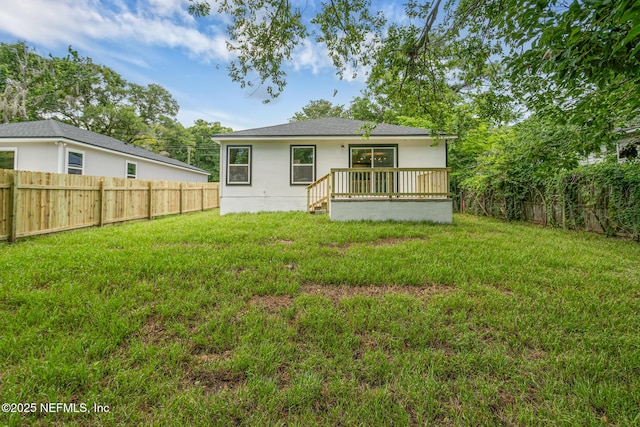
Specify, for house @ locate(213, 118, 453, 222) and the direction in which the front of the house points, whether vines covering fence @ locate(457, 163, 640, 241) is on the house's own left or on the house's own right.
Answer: on the house's own right

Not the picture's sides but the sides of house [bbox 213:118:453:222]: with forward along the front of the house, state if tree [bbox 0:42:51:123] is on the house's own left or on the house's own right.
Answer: on the house's own left

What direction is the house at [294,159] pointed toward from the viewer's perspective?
away from the camera

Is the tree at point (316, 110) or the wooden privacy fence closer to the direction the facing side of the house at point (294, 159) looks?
the wooden privacy fence

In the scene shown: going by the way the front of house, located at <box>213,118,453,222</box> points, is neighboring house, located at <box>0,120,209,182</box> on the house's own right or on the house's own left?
on the house's own left

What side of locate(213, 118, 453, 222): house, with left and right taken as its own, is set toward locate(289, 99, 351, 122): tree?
front

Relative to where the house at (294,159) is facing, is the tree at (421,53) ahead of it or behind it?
behind
